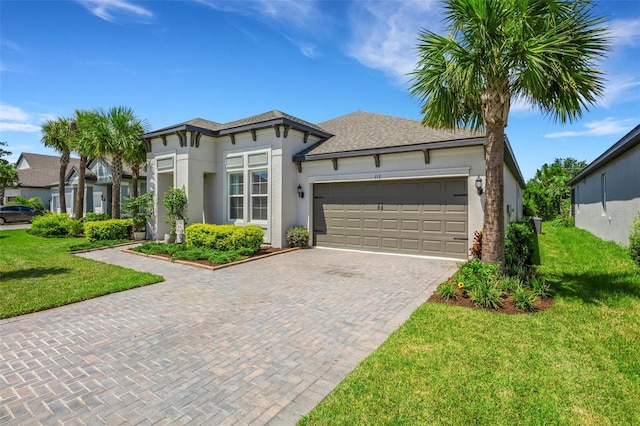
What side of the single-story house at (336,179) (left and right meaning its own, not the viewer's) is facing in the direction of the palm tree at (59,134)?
right

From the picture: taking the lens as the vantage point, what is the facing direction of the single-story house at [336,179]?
facing the viewer and to the left of the viewer

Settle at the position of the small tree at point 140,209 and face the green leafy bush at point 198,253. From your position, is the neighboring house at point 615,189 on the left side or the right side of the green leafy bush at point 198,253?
left

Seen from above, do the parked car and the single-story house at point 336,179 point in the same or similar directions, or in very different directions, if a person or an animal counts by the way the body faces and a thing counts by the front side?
very different directions

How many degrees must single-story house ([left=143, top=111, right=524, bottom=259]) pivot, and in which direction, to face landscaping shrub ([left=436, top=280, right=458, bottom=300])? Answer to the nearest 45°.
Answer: approximately 45° to its left
